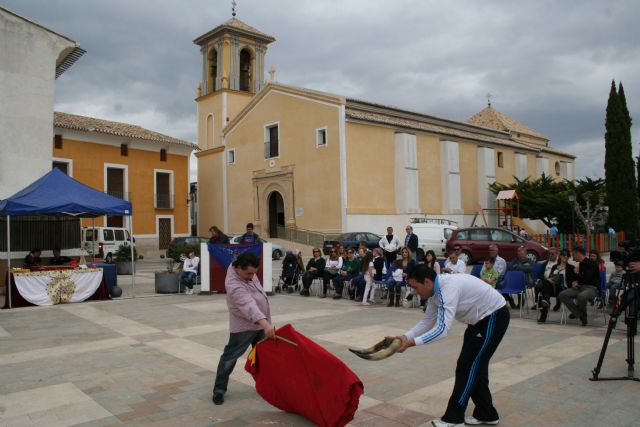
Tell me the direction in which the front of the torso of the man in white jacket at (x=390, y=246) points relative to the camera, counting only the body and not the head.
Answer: toward the camera

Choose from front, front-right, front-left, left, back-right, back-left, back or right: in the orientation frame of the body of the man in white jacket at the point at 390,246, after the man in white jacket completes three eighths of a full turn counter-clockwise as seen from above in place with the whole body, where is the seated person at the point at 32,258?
back-left

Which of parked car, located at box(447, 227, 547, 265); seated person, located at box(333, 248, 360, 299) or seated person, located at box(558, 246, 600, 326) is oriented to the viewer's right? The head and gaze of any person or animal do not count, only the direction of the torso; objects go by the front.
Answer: the parked car

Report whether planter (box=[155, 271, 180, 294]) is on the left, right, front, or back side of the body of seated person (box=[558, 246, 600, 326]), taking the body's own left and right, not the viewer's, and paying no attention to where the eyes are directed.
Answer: front

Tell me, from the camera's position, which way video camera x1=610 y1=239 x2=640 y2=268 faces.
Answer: facing to the left of the viewer

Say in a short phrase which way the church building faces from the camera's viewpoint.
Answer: facing the viewer and to the left of the viewer

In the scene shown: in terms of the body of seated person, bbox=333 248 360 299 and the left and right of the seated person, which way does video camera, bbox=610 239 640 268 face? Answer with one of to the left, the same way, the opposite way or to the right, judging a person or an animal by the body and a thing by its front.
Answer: to the right

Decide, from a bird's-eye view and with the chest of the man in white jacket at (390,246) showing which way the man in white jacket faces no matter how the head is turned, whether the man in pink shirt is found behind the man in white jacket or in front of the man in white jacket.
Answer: in front

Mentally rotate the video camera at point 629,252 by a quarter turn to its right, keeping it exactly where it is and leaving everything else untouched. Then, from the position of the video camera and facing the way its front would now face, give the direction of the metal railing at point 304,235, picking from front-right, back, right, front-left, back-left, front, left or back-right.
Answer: front-left

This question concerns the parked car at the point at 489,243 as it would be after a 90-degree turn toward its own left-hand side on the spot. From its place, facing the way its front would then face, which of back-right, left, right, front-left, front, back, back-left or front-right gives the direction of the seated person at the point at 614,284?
back

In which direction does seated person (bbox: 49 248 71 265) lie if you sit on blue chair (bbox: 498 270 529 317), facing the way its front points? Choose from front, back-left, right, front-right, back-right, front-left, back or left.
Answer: front-right

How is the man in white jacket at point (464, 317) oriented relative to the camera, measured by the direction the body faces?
to the viewer's left

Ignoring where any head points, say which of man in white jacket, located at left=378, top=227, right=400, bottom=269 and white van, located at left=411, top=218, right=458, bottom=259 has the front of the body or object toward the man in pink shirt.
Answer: the man in white jacket

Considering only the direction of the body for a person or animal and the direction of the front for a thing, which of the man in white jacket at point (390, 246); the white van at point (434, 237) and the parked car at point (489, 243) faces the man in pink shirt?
the man in white jacket

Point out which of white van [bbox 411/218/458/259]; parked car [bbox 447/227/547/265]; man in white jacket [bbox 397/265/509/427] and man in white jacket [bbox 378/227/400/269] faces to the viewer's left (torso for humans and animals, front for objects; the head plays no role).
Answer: man in white jacket [bbox 397/265/509/427]

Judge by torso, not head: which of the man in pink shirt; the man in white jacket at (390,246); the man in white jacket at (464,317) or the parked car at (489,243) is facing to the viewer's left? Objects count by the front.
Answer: the man in white jacket at (464,317)

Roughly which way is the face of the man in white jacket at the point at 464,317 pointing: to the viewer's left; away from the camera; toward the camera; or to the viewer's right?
to the viewer's left

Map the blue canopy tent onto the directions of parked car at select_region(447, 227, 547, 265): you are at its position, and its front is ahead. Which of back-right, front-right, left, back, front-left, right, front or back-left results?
back-right

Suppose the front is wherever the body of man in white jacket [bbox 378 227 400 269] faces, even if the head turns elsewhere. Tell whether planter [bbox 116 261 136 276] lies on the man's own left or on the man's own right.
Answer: on the man's own right

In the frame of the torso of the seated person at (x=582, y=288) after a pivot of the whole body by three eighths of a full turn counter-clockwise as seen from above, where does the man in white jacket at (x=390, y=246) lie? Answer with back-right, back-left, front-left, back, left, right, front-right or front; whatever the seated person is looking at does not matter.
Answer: back

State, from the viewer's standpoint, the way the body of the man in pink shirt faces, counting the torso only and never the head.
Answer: to the viewer's right
